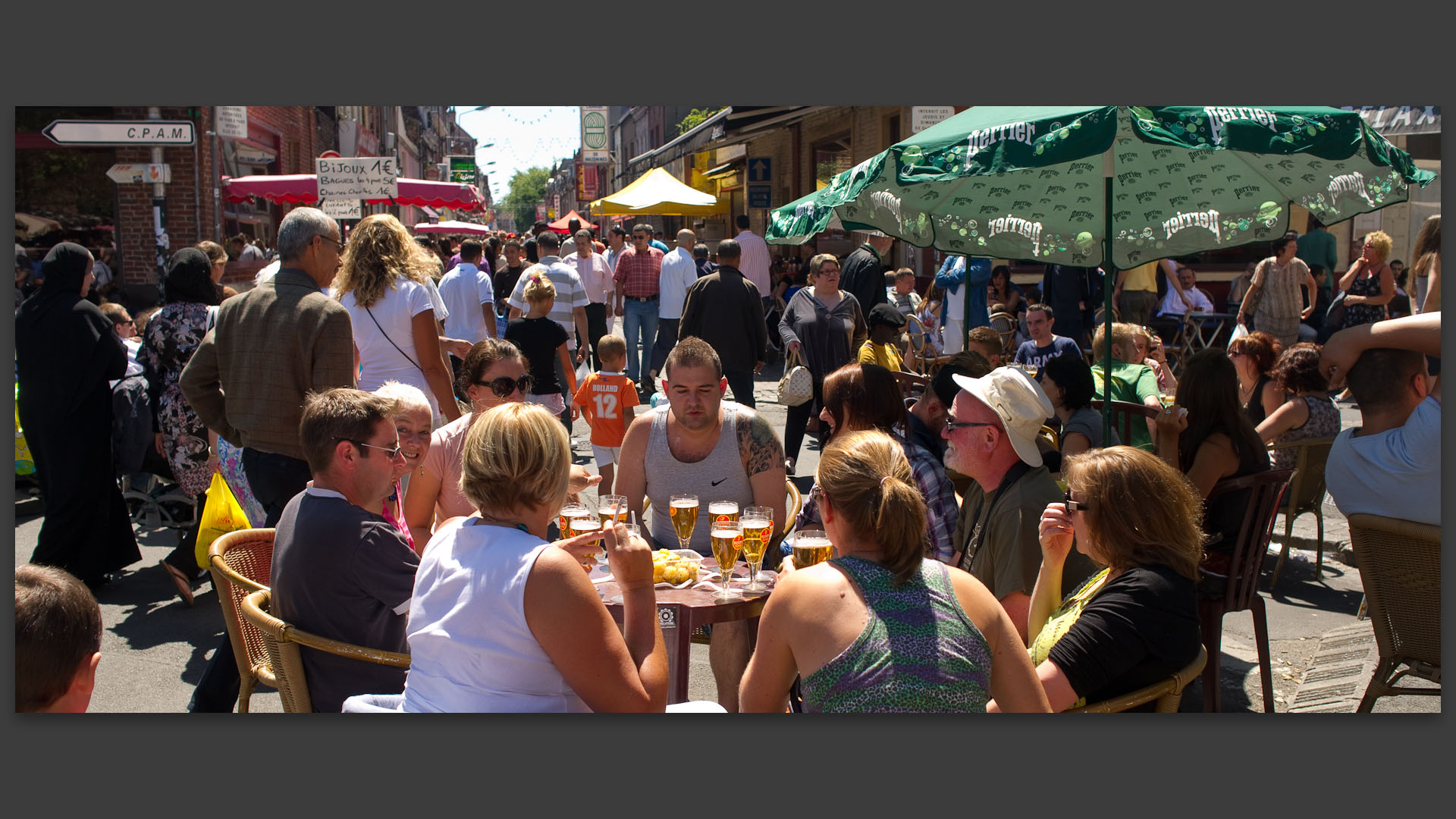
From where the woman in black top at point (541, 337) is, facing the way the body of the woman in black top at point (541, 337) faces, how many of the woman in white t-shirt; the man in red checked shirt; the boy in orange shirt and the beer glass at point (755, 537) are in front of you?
1

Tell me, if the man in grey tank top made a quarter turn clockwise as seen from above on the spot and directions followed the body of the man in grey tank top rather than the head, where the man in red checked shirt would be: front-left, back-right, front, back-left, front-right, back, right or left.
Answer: right

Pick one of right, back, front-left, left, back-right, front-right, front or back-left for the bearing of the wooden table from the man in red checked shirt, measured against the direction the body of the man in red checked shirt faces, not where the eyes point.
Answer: front

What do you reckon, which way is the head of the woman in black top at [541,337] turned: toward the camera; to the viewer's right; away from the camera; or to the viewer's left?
away from the camera

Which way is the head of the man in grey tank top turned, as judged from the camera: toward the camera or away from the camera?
toward the camera

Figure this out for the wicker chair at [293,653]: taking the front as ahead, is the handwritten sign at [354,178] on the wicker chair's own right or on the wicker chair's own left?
on the wicker chair's own left

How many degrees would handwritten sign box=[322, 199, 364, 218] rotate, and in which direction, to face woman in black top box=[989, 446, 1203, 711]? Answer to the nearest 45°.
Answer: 0° — it already faces them

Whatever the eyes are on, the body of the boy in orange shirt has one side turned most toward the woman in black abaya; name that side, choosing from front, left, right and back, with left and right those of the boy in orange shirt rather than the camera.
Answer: left

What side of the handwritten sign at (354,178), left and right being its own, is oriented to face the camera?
front

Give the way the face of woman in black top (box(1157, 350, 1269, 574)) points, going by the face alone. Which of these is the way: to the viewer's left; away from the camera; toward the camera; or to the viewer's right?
away from the camera

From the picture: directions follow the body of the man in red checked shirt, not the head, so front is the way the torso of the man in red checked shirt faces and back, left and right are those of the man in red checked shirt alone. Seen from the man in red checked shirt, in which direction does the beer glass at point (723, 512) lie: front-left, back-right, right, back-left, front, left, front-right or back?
front

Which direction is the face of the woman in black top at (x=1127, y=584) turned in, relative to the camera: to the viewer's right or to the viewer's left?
to the viewer's left

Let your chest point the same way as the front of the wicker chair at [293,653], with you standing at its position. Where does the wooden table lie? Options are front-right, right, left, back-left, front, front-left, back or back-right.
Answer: front

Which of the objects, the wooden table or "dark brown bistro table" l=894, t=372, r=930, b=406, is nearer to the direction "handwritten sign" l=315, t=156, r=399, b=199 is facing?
the wooden table

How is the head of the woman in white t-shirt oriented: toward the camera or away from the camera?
away from the camera

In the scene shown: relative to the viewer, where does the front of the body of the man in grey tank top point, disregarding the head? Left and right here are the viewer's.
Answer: facing the viewer

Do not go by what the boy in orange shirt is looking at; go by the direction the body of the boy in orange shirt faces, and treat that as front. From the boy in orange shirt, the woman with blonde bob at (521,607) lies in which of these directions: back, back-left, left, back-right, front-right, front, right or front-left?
back

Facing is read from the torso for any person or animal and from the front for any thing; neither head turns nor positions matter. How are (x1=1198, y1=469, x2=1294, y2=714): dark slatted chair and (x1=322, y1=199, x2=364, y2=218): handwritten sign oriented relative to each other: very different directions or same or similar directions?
very different directions
